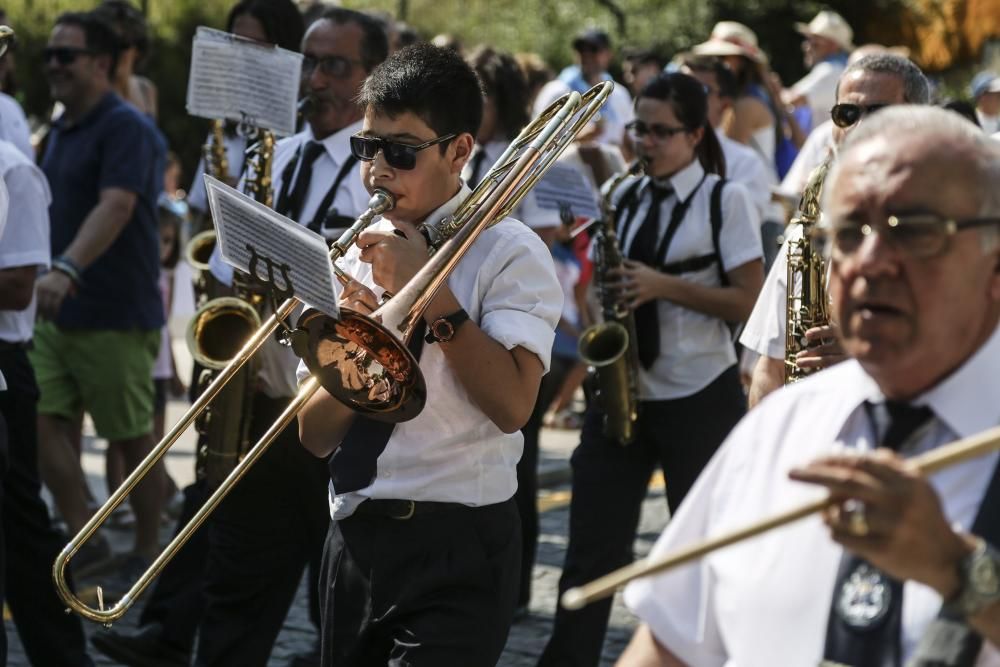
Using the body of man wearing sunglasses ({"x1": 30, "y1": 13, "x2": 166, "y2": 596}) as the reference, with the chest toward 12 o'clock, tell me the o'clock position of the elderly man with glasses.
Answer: The elderly man with glasses is roughly at 10 o'clock from the man wearing sunglasses.

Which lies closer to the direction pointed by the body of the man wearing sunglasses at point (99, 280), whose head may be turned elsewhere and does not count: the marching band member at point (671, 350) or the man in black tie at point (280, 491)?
the man in black tie

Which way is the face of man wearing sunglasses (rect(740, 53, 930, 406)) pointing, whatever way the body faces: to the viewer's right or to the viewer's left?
to the viewer's left

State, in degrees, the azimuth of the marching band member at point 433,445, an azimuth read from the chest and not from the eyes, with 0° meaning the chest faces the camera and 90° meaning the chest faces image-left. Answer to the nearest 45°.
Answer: approximately 45°

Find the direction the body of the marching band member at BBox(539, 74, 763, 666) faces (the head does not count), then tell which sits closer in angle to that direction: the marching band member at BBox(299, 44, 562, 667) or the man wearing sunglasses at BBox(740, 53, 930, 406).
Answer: the marching band member

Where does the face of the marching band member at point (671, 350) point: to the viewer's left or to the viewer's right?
to the viewer's left

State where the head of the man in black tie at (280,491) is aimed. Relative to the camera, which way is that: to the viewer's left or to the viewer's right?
to the viewer's left

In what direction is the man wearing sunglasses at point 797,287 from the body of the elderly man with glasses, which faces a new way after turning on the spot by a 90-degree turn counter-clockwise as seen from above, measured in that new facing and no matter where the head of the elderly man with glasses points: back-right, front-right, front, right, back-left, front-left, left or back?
back-left

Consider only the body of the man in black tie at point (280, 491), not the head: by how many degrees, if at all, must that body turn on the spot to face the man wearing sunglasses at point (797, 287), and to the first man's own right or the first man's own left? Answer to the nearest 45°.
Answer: approximately 135° to the first man's own left

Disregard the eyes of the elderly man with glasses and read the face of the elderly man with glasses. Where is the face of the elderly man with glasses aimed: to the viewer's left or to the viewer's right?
to the viewer's left

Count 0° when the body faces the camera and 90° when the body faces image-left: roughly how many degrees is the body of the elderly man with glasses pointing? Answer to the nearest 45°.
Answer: approximately 45°

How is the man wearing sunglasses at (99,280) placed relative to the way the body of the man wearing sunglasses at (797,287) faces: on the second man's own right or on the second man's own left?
on the second man's own right

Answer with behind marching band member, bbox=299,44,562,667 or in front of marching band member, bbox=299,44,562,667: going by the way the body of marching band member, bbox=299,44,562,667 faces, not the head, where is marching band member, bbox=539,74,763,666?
behind

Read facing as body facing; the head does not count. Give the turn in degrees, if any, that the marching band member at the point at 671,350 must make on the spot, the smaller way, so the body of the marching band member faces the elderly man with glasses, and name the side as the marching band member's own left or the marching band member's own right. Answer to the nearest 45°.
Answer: approximately 45° to the marching band member's own left

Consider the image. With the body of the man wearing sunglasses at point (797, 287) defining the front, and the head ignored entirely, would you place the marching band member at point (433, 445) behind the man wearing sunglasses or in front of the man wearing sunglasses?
in front
